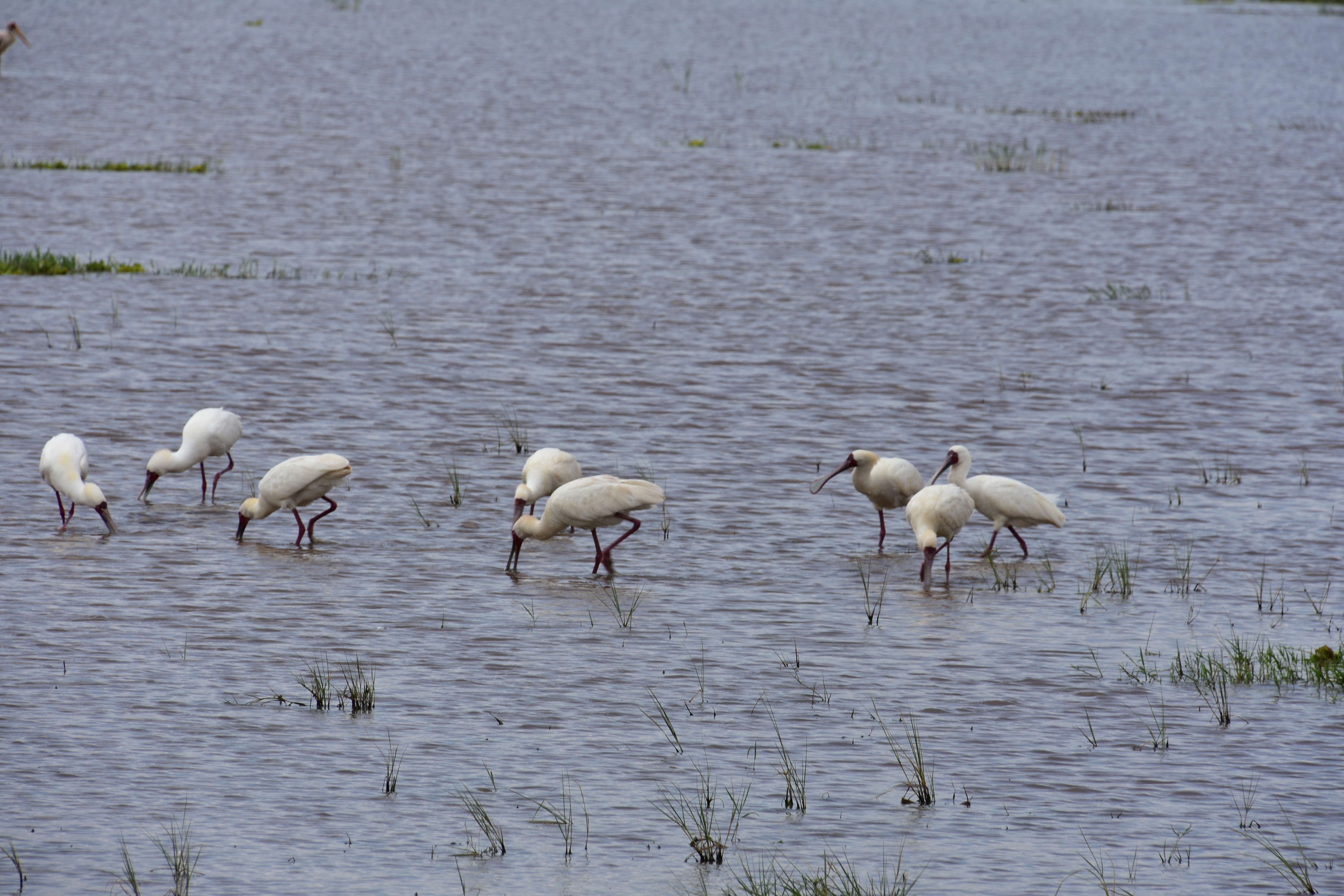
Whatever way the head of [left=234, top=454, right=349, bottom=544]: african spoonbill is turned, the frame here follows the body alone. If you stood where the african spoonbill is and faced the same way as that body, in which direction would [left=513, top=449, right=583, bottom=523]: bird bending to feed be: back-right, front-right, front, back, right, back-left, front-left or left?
back

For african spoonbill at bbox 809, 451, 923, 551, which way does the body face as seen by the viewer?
to the viewer's left

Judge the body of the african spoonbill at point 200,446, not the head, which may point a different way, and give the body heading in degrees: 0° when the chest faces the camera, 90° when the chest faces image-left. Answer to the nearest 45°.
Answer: approximately 90°

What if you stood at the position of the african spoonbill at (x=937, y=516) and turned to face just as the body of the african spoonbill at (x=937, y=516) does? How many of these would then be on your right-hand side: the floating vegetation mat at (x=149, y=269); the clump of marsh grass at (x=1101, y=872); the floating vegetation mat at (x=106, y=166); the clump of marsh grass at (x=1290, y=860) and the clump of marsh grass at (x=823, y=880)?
2

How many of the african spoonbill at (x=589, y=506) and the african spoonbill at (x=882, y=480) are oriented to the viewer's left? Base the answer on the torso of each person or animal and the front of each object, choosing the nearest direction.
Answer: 2

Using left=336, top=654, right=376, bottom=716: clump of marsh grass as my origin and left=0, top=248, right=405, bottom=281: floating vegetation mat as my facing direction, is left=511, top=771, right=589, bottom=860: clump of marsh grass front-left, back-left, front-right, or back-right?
back-right

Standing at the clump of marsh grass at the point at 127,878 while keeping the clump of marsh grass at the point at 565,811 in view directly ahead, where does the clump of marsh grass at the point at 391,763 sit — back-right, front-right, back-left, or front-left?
front-left

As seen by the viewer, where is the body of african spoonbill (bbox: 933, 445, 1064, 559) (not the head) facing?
to the viewer's left

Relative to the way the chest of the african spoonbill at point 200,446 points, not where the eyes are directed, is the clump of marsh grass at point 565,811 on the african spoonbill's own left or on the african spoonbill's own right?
on the african spoonbill's own left

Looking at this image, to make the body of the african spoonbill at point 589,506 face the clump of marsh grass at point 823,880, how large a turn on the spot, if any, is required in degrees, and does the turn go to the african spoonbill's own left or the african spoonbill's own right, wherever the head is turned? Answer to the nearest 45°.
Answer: approximately 90° to the african spoonbill's own left

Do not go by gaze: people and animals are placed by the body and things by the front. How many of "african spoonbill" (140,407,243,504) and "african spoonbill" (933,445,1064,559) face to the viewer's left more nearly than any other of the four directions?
2

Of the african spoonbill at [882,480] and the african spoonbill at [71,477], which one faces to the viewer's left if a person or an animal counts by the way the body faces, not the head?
the african spoonbill at [882,480]

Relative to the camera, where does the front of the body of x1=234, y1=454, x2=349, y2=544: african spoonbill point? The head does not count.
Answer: to the viewer's left

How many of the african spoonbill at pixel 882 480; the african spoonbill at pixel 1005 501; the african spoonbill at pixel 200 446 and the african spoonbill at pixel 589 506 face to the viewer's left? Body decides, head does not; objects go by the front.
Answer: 4

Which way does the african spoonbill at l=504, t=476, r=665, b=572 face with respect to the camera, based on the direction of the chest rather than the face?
to the viewer's left

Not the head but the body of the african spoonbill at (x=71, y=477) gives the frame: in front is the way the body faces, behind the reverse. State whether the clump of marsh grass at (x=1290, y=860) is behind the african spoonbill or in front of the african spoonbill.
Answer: in front
